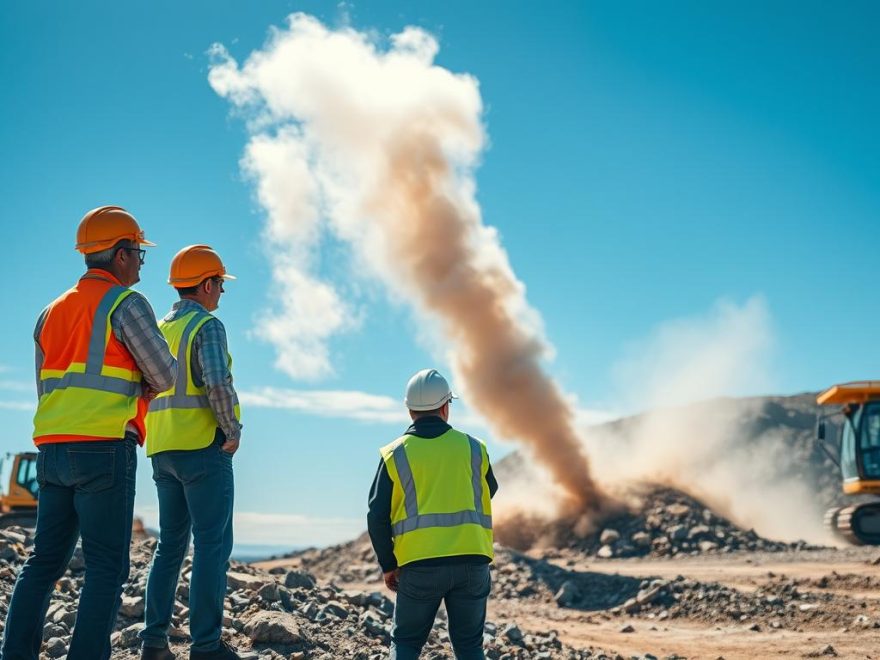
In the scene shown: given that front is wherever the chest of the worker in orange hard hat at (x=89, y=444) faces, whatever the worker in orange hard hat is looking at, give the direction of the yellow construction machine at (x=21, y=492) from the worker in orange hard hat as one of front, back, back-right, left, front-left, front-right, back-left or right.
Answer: front-left

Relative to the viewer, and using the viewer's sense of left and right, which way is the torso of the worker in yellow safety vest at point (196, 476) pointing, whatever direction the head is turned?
facing away from the viewer and to the right of the viewer

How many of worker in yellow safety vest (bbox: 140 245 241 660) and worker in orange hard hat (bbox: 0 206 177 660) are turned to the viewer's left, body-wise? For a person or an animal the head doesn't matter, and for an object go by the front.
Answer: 0

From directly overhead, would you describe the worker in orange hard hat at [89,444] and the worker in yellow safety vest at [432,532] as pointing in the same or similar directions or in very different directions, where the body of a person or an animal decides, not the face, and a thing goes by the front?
same or similar directions

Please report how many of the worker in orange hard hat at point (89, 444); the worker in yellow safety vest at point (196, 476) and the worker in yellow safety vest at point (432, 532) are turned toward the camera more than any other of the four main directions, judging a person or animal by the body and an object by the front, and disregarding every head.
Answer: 0

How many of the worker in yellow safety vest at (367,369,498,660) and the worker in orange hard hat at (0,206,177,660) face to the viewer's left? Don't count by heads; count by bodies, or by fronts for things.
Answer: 0

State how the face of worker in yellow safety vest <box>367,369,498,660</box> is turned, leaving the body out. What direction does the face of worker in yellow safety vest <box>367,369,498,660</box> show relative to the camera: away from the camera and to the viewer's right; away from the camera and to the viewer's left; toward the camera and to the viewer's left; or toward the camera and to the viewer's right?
away from the camera and to the viewer's right

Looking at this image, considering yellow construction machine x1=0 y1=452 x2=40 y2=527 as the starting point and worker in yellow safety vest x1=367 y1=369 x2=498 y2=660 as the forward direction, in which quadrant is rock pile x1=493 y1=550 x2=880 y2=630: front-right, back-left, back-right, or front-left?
front-left

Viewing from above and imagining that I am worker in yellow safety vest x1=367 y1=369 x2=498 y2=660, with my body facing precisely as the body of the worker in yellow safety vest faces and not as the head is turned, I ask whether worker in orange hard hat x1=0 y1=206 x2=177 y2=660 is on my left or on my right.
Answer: on my left

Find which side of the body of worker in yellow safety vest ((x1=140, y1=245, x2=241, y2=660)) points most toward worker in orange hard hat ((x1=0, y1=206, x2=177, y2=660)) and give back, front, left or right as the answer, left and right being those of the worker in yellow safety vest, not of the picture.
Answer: back

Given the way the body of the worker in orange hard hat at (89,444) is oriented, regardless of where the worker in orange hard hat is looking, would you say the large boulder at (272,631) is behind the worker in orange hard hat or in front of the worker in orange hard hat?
in front

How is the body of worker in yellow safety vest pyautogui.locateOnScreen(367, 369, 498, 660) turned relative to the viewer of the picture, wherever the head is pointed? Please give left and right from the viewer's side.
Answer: facing away from the viewer
